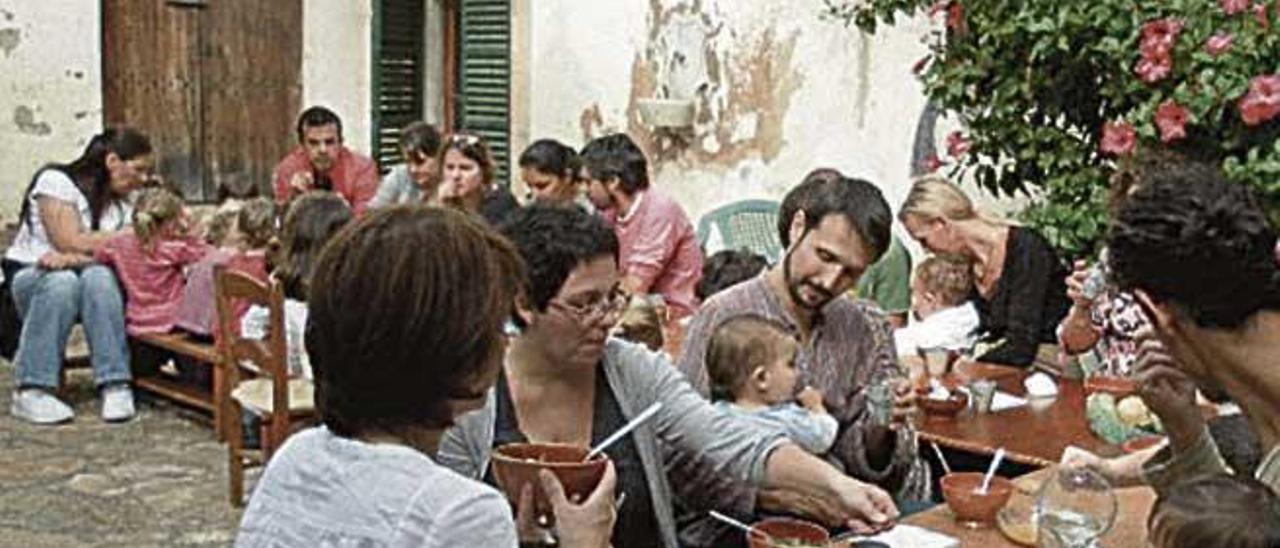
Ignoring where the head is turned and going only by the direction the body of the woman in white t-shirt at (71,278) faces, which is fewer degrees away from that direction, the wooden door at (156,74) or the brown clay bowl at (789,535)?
the brown clay bowl

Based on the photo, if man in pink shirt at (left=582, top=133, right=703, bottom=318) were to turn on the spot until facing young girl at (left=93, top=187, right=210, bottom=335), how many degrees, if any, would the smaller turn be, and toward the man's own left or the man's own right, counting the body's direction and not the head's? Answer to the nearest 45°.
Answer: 0° — they already face them

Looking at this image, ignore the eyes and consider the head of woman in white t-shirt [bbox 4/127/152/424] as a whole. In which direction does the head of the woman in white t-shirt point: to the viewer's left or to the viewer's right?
to the viewer's right

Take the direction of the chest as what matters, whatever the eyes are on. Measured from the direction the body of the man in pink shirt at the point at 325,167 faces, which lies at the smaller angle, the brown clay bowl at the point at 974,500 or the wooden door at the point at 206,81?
the brown clay bowl

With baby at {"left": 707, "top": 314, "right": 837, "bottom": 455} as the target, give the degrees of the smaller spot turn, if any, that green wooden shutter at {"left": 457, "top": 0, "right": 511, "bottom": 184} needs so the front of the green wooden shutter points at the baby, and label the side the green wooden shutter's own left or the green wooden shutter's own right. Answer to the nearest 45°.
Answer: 0° — it already faces them

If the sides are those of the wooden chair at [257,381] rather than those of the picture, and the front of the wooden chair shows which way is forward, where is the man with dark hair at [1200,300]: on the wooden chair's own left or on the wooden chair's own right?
on the wooden chair's own right

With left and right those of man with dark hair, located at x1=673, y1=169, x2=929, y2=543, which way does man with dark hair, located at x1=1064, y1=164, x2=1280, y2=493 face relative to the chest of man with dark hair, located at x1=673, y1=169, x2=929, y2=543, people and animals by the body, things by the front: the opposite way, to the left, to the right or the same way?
the opposite way

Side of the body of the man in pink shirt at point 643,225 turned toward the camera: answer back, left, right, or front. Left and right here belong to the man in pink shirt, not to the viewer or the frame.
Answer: left

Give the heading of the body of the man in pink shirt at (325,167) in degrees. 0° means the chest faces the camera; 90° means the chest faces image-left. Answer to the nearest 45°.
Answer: approximately 0°

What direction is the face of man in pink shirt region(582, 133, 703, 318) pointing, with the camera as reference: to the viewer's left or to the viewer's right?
to the viewer's left

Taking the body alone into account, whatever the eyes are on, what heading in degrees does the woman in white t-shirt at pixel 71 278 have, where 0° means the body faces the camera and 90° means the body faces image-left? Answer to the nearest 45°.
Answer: approximately 315°
